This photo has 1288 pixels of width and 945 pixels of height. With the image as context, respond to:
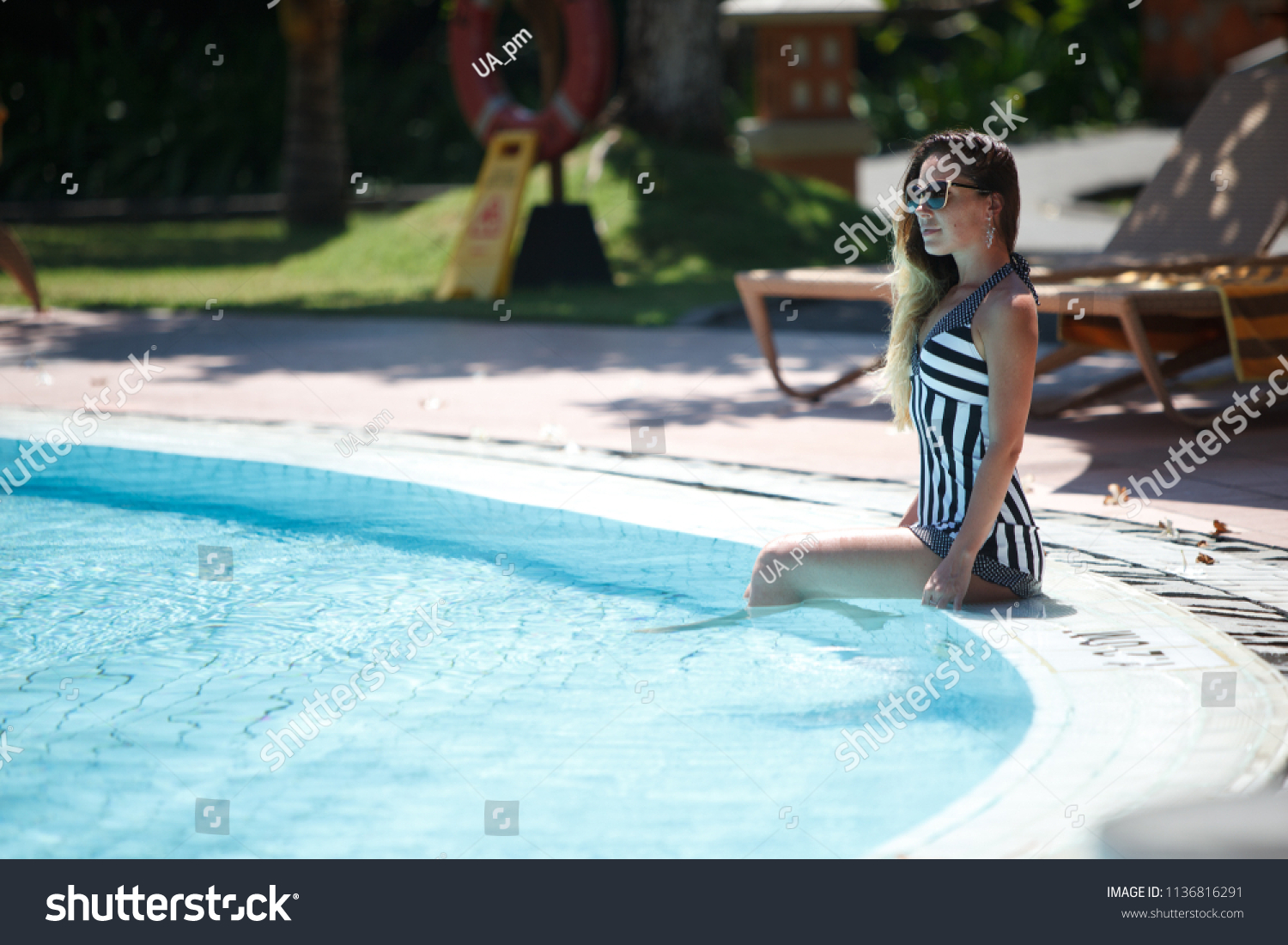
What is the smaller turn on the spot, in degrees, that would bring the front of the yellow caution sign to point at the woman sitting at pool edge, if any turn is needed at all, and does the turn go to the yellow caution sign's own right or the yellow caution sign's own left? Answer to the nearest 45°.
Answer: approximately 45° to the yellow caution sign's own left

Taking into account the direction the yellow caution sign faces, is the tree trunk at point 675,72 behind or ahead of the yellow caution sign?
behind

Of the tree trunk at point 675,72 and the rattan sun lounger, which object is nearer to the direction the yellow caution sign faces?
the rattan sun lounger

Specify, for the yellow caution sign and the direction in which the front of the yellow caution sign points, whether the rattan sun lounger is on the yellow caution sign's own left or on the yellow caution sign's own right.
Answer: on the yellow caution sign's own left

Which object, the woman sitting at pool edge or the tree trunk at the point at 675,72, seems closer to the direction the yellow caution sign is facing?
the woman sitting at pool edge
